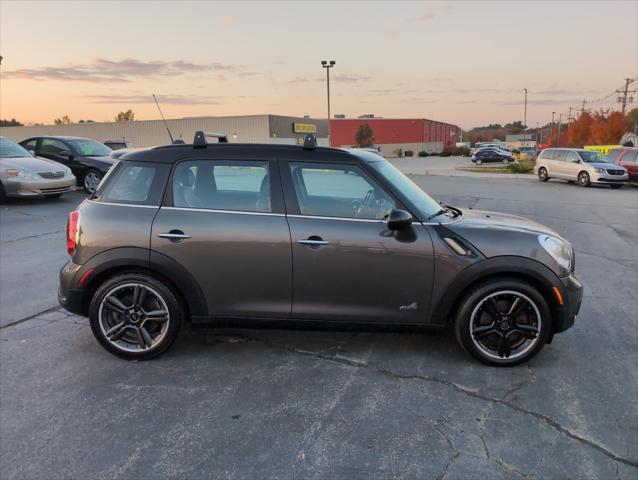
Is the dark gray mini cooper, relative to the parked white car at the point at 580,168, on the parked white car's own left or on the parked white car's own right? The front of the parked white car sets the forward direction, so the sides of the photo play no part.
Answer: on the parked white car's own right

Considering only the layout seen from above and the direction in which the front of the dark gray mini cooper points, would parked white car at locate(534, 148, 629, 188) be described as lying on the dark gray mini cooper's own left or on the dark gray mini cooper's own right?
on the dark gray mini cooper's own left

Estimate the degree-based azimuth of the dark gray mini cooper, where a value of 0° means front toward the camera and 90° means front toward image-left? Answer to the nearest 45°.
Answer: approximately 270°

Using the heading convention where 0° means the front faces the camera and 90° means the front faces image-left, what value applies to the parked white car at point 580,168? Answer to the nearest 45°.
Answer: approximately 315°

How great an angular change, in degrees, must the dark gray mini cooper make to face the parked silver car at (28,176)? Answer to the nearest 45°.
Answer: approximately 135° to its left

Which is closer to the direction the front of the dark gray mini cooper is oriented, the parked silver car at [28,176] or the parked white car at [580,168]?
the parked white car

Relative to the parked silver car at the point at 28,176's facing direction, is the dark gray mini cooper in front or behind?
in front
